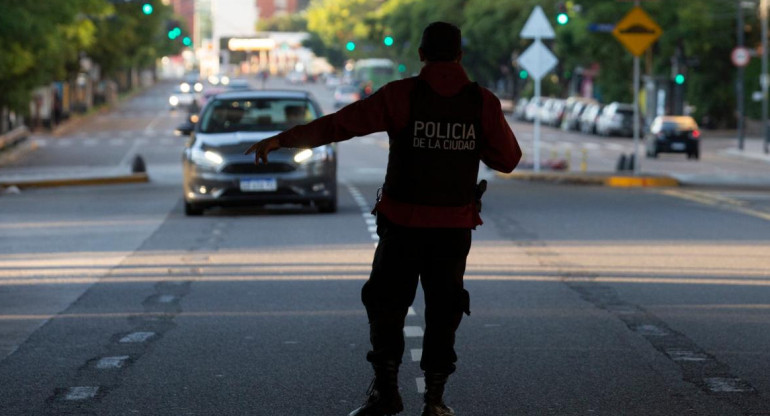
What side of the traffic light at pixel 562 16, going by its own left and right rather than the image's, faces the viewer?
front

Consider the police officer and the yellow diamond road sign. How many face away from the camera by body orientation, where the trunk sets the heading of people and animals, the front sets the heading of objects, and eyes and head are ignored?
1

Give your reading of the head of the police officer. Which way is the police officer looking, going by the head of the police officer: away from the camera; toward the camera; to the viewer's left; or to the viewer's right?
away from the camera

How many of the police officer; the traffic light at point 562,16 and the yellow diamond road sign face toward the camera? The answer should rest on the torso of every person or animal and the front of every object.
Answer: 2

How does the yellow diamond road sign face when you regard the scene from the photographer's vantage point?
facing the viewer

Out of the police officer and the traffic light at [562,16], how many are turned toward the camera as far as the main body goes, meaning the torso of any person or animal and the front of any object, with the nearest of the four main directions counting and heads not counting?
1

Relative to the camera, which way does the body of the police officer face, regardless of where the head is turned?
away from the camera

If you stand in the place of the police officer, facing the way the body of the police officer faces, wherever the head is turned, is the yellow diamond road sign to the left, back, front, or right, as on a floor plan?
front

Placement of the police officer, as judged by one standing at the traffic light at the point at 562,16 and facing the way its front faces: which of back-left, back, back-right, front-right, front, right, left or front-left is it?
front

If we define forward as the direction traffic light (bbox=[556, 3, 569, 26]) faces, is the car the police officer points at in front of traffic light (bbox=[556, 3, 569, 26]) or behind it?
in front
